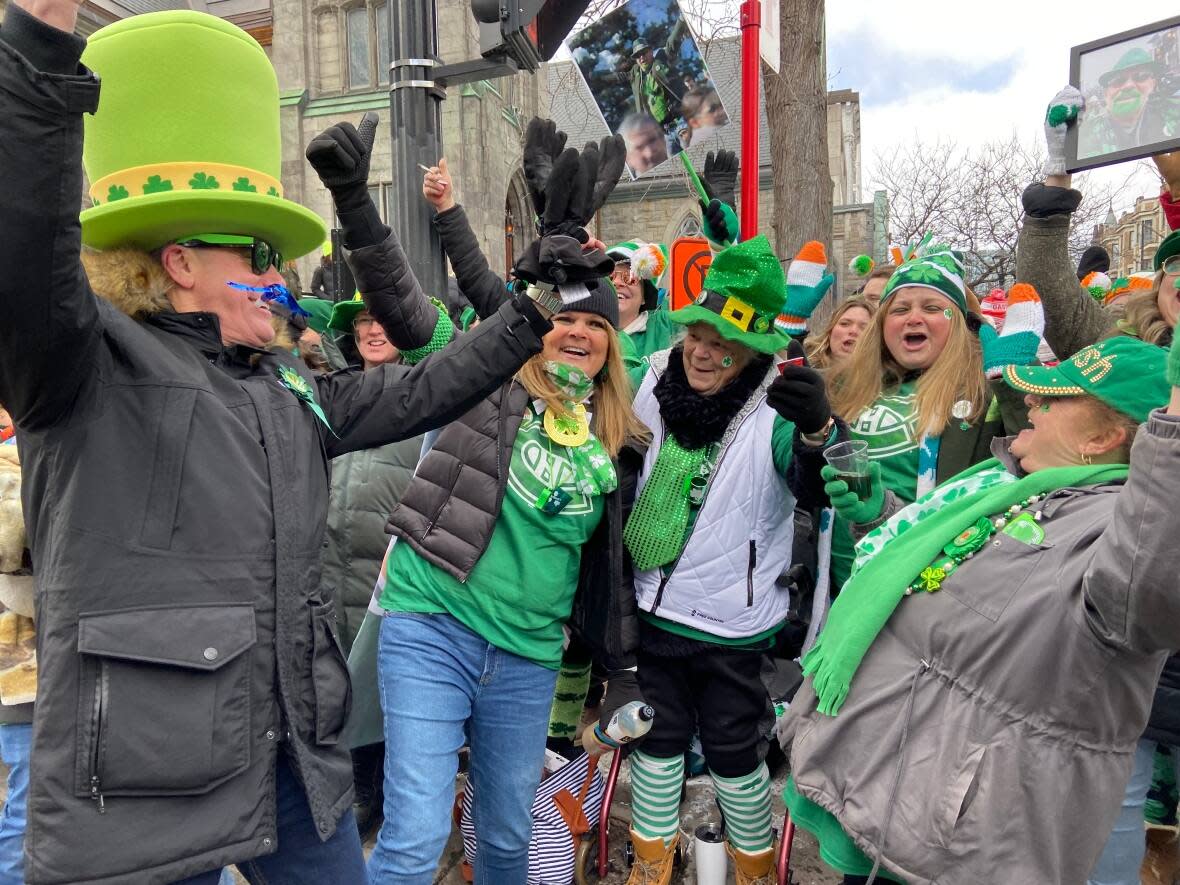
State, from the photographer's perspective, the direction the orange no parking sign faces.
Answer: facing the viewer

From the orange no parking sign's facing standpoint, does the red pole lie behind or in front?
in front

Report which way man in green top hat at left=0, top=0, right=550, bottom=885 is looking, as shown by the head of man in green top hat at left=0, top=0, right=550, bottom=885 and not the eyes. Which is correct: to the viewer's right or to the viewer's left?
to the viewer's right

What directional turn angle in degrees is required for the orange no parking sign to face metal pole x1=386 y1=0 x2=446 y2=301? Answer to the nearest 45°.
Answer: approximately 45° to its right

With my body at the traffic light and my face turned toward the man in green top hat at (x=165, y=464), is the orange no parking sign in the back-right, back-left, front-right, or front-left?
back-left

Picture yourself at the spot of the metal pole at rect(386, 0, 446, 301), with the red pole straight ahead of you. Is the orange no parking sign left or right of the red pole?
left

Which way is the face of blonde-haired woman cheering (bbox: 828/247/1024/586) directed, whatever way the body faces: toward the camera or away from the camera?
toward the camera

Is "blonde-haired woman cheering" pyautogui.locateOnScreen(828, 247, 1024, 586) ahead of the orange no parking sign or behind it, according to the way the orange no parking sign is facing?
ahead

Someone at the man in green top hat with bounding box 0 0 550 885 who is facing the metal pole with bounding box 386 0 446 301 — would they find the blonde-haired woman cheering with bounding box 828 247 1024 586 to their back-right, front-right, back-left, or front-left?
front-right

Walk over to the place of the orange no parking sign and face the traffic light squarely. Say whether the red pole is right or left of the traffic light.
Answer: left
